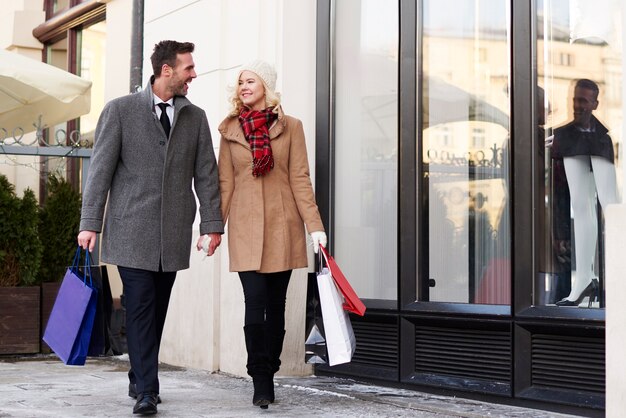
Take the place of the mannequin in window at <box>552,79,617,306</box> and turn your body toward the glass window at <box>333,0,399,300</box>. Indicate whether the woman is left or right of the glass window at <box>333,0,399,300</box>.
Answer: left

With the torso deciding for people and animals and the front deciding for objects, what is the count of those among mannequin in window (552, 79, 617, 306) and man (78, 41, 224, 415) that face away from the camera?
0

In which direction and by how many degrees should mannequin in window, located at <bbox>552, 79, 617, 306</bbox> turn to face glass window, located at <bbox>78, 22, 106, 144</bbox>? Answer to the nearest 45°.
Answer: approximately 90° to its right

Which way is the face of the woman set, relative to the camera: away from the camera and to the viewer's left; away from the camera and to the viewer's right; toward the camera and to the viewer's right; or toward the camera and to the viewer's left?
toward the camera and to the viewer's left

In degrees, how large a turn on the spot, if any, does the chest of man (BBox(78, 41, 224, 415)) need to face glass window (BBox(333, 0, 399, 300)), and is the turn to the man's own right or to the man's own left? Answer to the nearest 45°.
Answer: approximately 135° to the man's own left

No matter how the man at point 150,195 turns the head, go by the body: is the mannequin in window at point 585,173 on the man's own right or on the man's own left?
on the man's own left

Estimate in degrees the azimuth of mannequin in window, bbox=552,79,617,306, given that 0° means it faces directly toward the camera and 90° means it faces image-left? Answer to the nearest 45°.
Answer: approximately 45°

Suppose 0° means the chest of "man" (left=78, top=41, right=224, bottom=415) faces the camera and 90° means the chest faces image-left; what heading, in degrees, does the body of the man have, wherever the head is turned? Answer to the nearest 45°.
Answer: approximately 0°

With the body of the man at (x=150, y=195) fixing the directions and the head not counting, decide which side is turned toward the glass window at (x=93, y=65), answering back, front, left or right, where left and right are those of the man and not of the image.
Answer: back

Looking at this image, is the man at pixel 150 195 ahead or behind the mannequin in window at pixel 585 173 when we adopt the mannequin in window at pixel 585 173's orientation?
ahead
